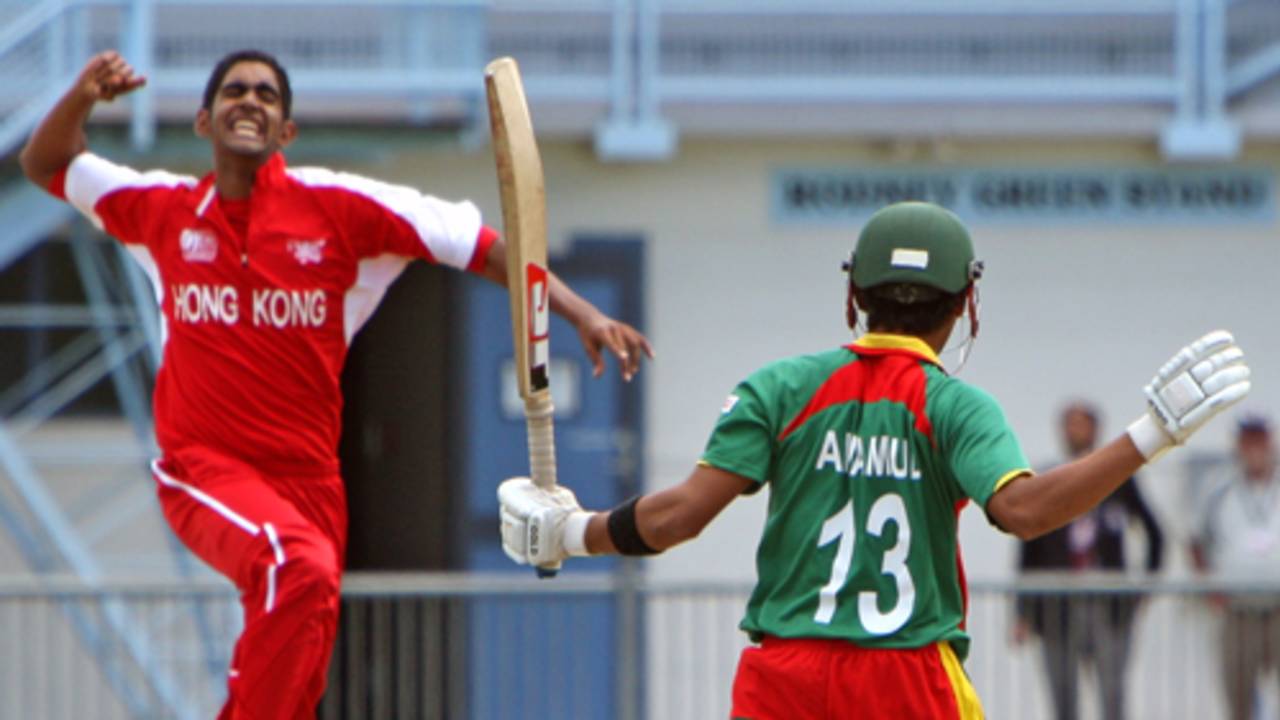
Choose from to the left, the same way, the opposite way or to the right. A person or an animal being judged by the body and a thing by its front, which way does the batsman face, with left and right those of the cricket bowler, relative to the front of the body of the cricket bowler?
the opposite way

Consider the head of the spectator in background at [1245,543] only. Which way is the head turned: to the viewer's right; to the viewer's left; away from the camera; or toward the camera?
toward the camera

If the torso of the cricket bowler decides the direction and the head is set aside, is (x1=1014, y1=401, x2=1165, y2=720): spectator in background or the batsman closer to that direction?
the batsman

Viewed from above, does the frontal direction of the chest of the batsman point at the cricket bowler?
no

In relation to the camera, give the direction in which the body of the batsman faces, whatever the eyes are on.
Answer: away from the camera

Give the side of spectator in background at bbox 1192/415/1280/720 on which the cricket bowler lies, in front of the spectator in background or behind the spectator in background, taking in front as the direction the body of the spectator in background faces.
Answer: in front

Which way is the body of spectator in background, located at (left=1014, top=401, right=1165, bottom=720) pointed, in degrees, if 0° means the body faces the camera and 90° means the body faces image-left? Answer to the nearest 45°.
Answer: approximately 0°

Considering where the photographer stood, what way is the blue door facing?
facing the viewer

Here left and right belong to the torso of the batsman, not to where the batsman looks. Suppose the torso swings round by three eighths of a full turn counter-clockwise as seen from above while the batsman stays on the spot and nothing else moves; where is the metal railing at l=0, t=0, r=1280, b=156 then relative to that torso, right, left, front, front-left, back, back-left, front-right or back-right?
back-right

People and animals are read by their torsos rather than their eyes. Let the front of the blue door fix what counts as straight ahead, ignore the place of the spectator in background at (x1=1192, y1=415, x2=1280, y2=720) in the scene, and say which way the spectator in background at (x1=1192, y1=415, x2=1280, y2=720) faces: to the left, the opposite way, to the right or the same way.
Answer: the same way

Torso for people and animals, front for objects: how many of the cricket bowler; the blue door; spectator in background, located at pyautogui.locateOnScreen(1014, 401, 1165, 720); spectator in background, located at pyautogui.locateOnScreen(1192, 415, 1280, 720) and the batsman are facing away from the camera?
1

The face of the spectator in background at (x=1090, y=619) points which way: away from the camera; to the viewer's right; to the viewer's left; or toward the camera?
toward the camera

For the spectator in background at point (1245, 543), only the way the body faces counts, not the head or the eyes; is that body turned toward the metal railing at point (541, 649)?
no

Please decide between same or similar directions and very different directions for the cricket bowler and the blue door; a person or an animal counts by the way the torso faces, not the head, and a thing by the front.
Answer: same or similar directions

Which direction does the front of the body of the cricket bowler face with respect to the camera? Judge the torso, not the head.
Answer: toward the camera

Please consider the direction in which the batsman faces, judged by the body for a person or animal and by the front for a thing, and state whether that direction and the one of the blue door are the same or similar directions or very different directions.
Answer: very different directions

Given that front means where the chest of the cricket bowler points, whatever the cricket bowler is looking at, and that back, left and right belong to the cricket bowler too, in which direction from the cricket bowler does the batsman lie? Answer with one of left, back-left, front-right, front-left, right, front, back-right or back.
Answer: front-left
